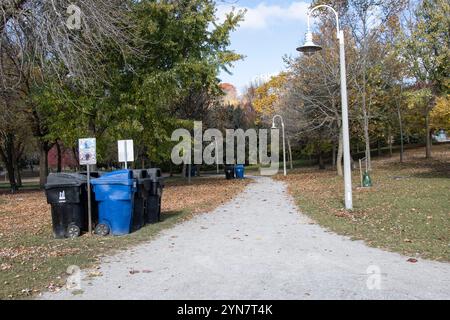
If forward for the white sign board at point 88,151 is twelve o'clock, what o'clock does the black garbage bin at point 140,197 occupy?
The black garbage bin is roughly at 8 o'clock from the white sign board.

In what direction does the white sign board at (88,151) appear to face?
toward the camera

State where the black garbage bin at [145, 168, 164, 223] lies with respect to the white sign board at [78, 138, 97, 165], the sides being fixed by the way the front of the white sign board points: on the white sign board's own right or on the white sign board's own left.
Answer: on the white sign board's own left

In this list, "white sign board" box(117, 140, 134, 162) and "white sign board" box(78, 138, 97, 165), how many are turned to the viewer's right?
0
